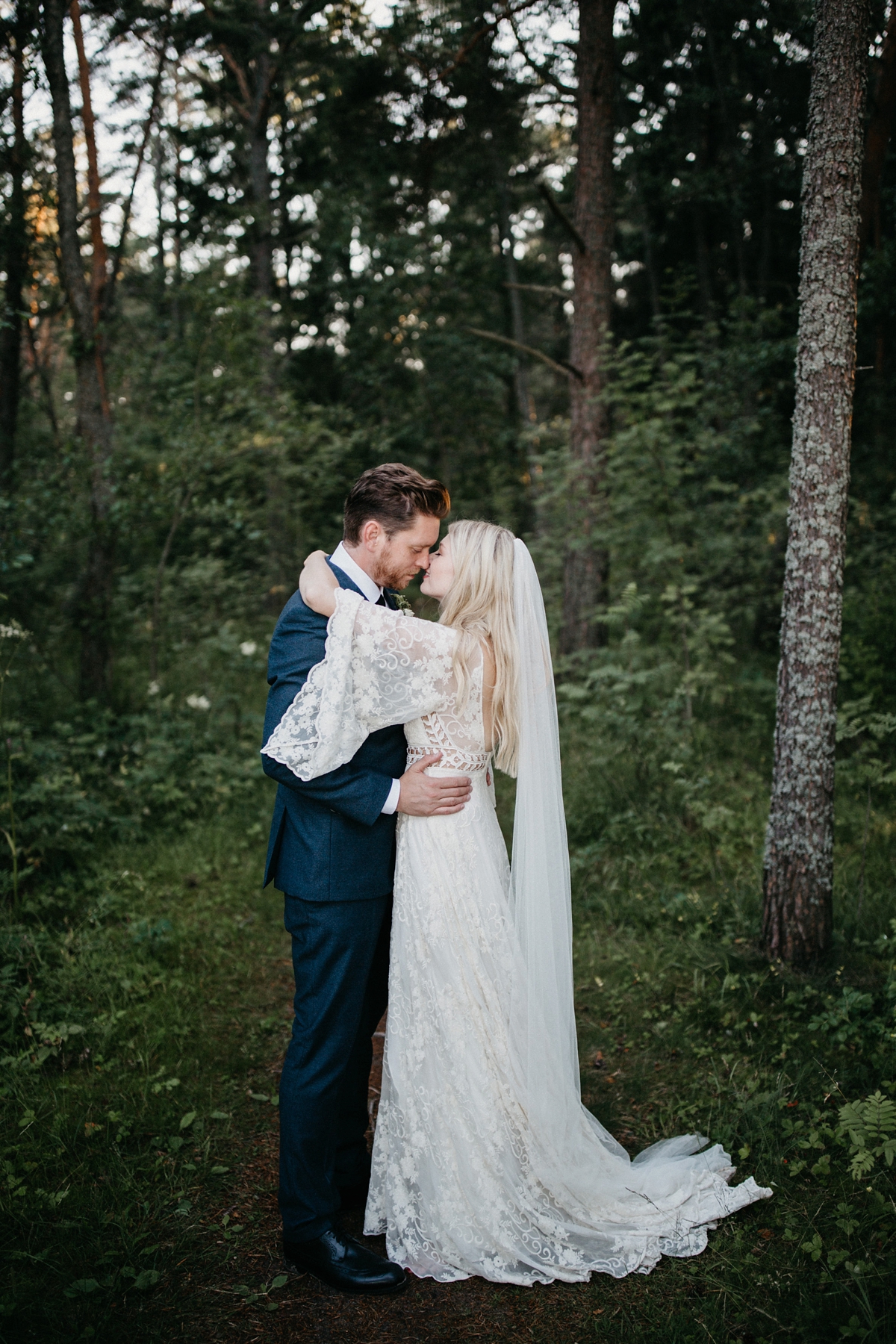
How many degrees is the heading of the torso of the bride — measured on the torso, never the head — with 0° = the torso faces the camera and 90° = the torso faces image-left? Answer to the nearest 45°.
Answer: approximately 90°

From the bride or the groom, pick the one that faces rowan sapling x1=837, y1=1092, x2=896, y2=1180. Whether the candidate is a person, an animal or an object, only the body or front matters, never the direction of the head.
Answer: the groom

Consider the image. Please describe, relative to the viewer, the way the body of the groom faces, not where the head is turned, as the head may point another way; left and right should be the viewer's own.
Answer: facing to the right of the viewer

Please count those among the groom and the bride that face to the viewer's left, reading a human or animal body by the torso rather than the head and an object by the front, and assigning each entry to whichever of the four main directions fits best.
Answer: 1

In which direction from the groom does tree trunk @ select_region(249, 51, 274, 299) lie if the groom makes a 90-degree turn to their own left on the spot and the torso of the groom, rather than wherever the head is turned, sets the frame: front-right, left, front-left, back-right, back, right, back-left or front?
front

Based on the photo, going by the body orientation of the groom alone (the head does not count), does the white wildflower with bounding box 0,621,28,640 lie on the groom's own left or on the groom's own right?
on the groom's own left

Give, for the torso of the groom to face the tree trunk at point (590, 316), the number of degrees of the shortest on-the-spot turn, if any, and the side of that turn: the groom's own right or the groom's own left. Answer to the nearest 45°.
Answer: approximately 90° to the groom's own left

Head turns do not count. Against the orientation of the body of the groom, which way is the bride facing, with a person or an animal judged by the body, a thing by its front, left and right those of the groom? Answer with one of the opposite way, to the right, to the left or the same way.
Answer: the opposite way

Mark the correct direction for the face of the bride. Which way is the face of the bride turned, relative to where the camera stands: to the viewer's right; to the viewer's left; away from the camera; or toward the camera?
to the viewer's left
